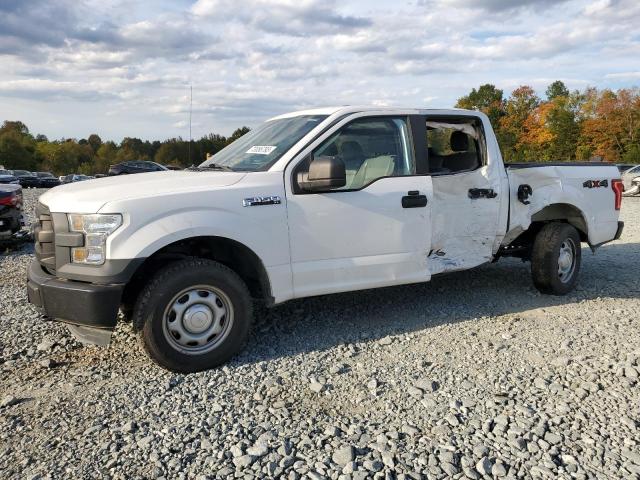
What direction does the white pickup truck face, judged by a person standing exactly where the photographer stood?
facing the viewer and to the left of the viewer

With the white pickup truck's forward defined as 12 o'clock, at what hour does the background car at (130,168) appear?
The background car is roughly at 4 o'clock from the white pickup truck.

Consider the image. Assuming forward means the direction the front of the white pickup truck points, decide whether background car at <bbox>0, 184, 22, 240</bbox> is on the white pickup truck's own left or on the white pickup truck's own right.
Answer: on the white pickup truck's own right

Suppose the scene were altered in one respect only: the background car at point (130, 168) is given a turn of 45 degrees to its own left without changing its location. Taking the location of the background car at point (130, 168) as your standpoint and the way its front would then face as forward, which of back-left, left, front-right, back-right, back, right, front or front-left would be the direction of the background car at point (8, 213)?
back-right
